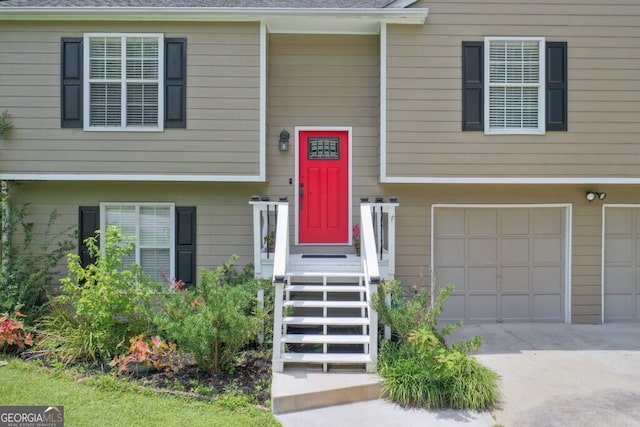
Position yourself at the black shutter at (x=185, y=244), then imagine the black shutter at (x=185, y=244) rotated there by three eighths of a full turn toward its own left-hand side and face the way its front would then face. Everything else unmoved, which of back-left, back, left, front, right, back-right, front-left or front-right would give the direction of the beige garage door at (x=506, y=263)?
front-right

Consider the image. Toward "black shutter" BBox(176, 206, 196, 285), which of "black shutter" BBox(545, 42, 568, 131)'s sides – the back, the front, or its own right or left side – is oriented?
right

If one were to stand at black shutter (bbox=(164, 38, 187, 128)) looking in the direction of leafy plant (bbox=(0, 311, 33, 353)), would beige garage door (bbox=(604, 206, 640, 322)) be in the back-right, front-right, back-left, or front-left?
back-left

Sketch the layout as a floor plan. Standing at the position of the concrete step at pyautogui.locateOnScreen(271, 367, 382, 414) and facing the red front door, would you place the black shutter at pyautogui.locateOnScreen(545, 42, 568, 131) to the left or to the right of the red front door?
right

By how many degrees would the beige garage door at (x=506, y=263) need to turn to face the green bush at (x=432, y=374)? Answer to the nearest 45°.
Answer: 0° — it already faces it
